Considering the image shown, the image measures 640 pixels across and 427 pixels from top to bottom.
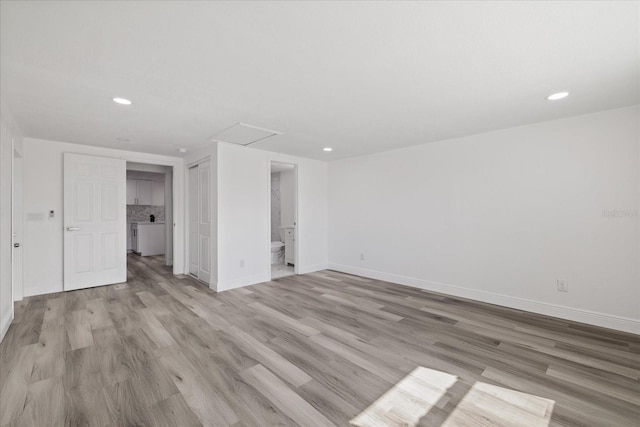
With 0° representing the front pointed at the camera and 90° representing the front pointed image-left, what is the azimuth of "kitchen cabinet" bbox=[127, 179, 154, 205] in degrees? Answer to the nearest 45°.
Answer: approximately 0°

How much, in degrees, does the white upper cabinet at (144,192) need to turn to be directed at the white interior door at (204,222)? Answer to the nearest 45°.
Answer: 0° — it already faces it

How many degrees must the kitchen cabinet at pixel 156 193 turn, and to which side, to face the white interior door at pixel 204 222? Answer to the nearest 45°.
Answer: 0° — it already faces it

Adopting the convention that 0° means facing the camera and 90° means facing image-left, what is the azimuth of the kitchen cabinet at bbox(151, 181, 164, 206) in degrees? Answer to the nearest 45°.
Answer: approximately 0°
